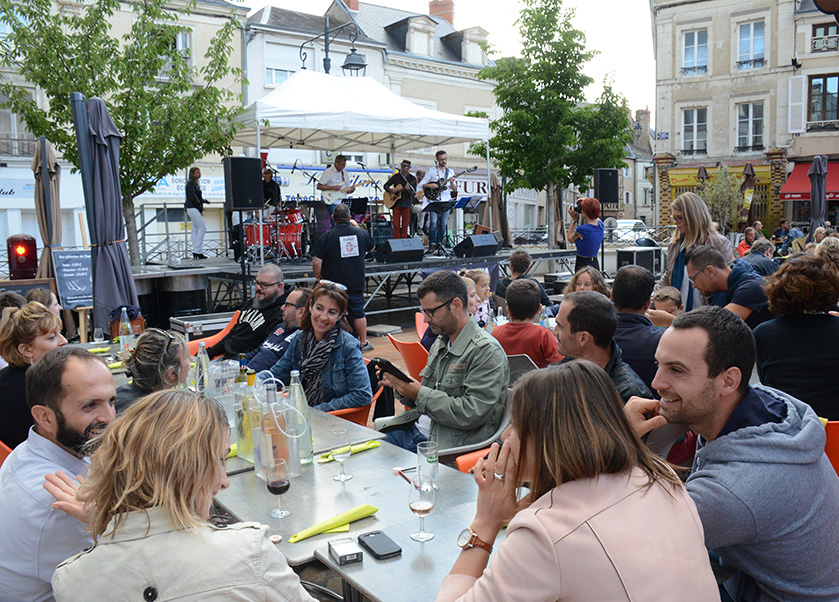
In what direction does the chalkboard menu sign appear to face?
toward the camera

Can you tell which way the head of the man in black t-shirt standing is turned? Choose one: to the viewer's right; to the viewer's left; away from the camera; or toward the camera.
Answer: away from the camera

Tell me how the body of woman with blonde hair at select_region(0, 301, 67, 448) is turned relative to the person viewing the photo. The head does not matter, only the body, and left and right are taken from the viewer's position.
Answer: facing to the right of the viewer

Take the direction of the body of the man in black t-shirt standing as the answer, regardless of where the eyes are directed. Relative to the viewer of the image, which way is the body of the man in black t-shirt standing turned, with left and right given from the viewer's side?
facing away from the viewer

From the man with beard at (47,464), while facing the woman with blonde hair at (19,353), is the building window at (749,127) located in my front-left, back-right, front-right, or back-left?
front-right

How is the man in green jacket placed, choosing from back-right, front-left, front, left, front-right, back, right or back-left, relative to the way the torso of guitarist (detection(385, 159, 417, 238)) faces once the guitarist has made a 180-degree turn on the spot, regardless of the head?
back

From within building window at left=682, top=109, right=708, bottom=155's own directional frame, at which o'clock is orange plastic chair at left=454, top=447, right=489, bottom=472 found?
The orange plastic chair is roughly at 12 o'clock from the building window.

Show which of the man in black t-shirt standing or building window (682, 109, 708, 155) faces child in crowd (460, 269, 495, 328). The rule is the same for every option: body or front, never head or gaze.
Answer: the building window

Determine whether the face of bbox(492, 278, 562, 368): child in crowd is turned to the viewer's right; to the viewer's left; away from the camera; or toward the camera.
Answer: away from the camera

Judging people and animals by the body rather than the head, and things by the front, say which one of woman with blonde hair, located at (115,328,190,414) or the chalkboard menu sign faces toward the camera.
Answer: the chalkboard menu sign

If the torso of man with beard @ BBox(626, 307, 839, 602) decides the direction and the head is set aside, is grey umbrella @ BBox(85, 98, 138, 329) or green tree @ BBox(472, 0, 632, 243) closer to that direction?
the grey umbrella

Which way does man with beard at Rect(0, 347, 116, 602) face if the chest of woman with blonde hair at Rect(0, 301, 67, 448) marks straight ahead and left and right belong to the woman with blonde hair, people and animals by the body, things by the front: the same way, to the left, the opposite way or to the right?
the same way

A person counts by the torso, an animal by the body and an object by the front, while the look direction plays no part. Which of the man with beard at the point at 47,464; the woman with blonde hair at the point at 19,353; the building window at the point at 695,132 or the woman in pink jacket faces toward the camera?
the building window

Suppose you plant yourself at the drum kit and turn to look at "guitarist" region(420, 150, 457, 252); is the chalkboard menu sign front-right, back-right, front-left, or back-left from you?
back-right

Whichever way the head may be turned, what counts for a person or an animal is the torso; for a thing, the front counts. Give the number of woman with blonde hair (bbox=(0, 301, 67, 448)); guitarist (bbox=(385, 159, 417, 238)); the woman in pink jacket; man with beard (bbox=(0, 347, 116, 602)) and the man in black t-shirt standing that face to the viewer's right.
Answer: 2

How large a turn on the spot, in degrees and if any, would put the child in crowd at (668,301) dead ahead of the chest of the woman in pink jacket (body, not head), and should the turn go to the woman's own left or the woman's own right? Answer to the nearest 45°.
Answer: approximately 45° to the woman's own right

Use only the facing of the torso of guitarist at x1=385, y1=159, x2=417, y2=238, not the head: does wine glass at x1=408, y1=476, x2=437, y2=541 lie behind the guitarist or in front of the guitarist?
in front

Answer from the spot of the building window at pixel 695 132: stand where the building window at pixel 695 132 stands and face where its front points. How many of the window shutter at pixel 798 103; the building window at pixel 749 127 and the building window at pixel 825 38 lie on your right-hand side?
0

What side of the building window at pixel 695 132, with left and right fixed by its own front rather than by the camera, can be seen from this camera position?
front
